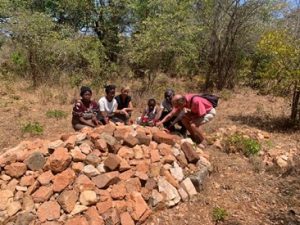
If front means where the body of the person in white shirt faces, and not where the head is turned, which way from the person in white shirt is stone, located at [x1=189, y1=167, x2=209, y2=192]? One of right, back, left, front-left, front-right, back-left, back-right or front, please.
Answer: front

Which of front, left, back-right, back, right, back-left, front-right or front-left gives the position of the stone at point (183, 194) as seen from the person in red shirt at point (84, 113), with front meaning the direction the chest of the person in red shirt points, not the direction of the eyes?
front

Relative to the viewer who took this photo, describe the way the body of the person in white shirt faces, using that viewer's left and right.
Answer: facing the viewer and to the right of the viewer

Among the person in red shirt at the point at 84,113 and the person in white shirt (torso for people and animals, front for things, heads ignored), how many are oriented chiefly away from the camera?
0

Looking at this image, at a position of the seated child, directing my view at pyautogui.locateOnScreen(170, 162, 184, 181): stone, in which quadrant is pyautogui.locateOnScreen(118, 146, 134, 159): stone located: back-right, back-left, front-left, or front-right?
front-right

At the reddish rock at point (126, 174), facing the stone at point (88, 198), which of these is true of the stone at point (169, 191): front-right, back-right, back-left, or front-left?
back-left

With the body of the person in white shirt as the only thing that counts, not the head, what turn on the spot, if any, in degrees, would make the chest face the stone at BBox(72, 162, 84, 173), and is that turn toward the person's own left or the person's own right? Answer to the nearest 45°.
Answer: approximately 45° to the person's own right

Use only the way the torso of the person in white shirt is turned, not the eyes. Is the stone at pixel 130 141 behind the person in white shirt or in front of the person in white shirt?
in front

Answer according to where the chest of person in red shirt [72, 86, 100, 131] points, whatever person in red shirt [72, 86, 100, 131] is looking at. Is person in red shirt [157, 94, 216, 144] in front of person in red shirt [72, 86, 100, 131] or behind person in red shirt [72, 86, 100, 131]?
in front

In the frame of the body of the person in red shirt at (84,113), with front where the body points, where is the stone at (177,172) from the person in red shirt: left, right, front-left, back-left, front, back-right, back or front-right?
front

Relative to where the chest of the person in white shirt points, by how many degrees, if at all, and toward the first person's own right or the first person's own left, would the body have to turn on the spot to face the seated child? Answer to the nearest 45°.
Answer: approximately 45° to the first person's own left

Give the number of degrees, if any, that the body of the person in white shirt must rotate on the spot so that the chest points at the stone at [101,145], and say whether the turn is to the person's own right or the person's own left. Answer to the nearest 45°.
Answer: approximately 45° to the person's own right

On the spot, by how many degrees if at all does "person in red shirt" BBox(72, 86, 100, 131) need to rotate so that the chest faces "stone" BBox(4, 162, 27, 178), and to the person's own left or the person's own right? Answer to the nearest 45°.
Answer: approximately 90° to the person's own right

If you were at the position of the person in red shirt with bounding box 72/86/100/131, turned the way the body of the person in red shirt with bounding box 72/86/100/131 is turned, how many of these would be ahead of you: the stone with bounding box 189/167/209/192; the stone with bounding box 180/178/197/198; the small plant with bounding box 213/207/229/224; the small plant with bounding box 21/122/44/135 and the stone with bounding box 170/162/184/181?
4
